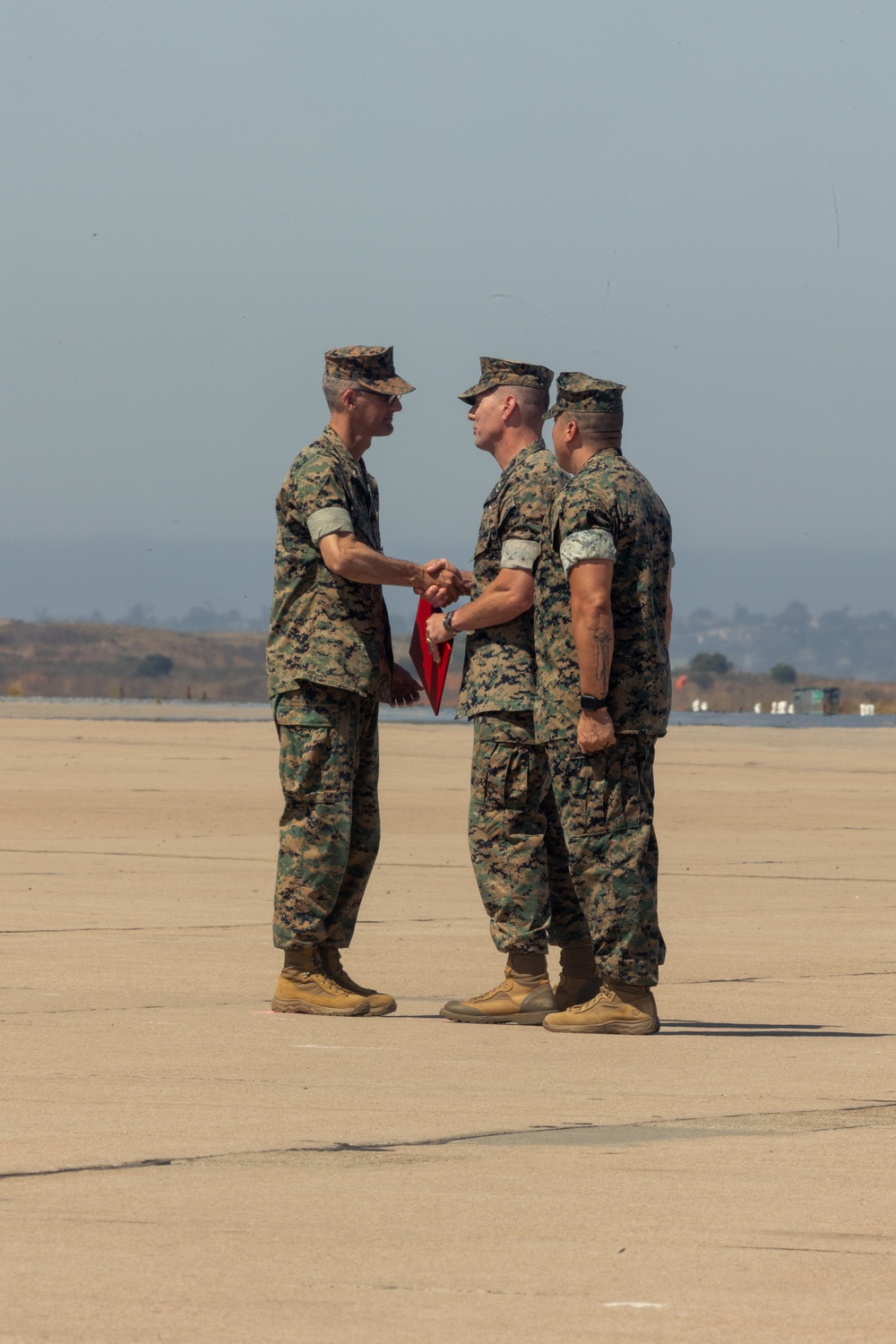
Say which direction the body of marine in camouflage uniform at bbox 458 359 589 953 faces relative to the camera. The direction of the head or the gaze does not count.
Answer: to the viewer's left

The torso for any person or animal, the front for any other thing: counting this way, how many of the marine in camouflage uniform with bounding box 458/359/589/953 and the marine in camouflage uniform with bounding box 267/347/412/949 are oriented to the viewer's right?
1

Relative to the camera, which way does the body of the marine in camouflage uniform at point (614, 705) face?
to the viewer's left

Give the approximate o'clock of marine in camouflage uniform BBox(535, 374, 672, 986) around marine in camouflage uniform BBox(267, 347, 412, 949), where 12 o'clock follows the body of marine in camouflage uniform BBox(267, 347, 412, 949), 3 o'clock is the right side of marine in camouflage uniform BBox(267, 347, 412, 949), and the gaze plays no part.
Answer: marine in camouflage uniform BBox(535, 374, 672, 986) is roughly at 1 o'clock from marine in camouflage uniform BBox(267, 347, 412, 949).

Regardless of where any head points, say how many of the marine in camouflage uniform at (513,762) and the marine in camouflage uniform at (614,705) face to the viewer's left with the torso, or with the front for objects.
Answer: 2

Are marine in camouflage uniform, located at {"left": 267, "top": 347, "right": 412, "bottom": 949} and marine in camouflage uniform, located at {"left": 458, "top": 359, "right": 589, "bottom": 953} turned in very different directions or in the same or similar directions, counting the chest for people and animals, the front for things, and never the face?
very different directions

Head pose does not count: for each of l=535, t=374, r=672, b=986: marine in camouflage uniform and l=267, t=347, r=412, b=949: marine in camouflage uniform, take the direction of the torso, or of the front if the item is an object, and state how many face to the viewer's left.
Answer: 1

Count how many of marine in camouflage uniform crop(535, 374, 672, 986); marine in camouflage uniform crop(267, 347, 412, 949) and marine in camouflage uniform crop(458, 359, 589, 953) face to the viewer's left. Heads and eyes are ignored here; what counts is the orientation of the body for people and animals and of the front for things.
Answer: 2

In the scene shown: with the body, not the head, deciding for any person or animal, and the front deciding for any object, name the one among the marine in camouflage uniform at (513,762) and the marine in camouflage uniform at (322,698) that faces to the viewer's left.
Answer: the marine in camouflage uniform at (513,762)

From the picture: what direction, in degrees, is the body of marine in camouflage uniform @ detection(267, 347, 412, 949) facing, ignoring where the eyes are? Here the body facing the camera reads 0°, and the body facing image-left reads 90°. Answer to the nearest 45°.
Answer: approximately 270°

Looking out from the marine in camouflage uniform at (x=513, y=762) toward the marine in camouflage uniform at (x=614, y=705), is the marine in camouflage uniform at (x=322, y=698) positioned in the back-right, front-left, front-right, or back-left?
back-right

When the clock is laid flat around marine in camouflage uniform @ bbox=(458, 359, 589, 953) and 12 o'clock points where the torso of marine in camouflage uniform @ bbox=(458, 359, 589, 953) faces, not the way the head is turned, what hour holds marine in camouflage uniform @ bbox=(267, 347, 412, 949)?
marine in camouflage uniform @ bbox=(267, 347, 412, 949) is roughly at 12 o'clock from marine in camouflage uniform @ bbox=(458, 359, 589, 953).

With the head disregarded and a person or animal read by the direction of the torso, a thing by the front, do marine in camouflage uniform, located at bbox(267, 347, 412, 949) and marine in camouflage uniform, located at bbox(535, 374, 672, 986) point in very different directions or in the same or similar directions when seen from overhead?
very different directions
